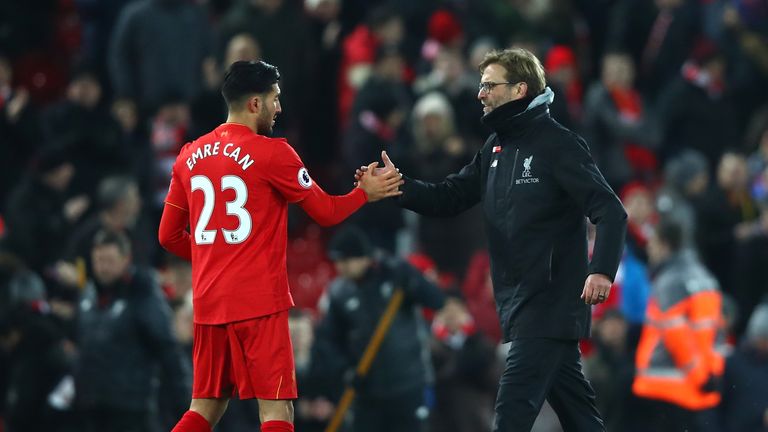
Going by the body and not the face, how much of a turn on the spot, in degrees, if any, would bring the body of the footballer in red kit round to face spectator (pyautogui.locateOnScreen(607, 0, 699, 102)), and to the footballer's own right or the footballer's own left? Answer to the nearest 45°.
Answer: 0° — they already face them

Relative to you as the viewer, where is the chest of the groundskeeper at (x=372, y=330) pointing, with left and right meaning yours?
facing the viewer and to the left of the viewer

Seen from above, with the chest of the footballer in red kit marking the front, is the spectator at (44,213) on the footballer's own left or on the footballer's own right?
on the footballer's own left

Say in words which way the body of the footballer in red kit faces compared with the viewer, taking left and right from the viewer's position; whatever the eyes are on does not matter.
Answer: facing away from the viewer and to the right of the viewer

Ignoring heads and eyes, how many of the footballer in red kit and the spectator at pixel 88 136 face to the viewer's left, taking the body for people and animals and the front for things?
0

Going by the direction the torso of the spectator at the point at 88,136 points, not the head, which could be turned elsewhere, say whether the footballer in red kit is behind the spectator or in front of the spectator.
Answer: in front

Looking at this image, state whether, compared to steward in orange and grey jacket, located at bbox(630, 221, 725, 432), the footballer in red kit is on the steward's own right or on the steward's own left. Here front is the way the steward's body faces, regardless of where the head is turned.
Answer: on the steward's own left

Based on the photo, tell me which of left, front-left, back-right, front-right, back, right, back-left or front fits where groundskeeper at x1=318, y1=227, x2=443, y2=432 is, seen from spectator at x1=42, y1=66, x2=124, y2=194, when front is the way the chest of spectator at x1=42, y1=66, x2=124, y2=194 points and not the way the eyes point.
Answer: front-left

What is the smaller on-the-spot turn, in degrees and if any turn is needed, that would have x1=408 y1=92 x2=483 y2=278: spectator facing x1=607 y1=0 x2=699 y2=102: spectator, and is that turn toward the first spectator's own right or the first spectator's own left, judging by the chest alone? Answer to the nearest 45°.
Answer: approximately 135° to the first spectator's own left

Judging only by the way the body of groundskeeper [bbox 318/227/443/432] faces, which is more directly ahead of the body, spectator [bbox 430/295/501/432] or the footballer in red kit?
the footballer in red kit

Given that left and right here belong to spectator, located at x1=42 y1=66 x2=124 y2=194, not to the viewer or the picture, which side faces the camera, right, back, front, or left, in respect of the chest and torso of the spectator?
front

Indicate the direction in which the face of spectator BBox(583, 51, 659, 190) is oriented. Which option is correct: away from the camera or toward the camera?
toward the camera
